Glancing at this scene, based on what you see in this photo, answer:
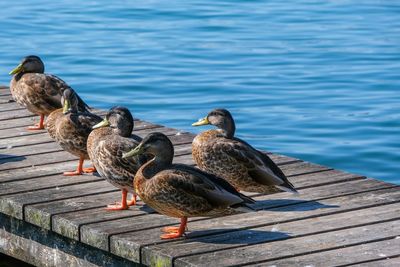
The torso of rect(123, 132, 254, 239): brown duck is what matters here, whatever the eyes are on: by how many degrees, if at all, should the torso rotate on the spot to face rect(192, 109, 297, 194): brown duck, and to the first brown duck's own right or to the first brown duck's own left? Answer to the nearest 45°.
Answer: approximately 135° to the first brown duck's own right

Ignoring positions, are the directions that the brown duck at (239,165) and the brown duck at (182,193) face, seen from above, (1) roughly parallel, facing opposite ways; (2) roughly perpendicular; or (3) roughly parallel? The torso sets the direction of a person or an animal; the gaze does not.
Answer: roughly parallel

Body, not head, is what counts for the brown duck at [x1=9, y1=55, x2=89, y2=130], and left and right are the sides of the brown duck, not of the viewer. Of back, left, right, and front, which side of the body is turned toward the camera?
left

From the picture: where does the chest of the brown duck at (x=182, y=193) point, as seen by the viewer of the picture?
to the viewer's left

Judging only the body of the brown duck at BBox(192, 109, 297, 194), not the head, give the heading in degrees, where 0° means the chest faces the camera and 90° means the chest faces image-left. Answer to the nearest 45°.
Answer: approximately 90°

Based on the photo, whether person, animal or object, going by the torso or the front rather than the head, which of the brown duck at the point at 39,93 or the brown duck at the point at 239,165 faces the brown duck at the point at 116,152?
the brown duck at the point at 239,165

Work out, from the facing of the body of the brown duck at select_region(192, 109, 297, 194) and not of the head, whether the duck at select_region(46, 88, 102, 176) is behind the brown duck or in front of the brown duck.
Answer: in front

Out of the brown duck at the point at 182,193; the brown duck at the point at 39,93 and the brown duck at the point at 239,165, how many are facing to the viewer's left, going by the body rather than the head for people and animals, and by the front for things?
3
